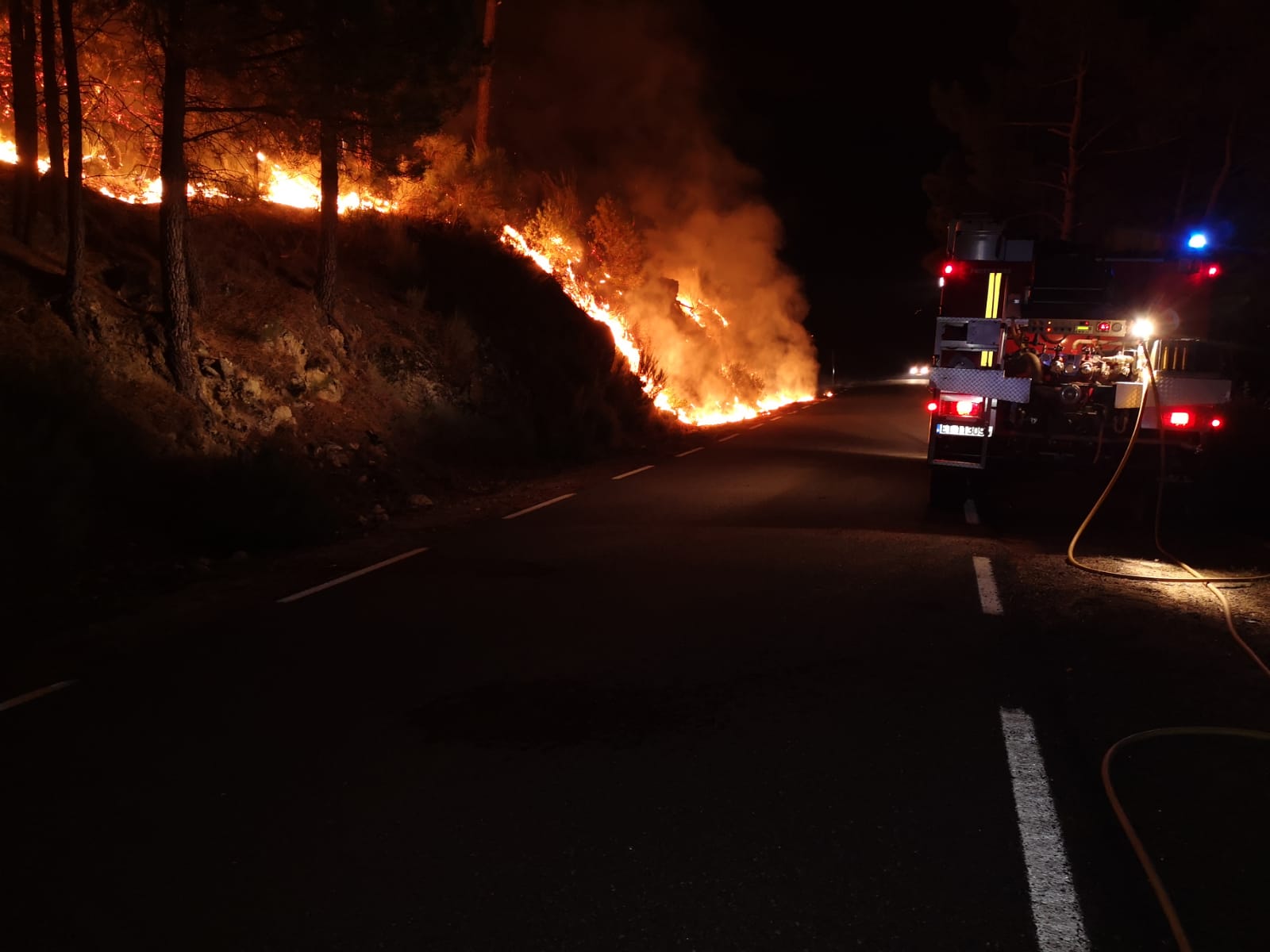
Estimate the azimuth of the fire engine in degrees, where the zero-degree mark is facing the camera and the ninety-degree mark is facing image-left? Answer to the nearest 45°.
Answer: approximately 180°

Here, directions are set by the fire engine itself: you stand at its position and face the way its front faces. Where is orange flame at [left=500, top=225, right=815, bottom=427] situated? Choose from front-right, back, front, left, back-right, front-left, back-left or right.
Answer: front-left

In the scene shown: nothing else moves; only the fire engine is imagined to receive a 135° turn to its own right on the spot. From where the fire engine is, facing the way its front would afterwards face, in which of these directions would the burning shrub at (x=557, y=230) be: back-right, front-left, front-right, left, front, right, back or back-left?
back

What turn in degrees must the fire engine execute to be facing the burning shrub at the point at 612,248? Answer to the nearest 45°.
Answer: approximately 45° to its left

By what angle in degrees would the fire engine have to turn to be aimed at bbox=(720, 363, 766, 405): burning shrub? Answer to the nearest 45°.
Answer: approximately 45° to its left
